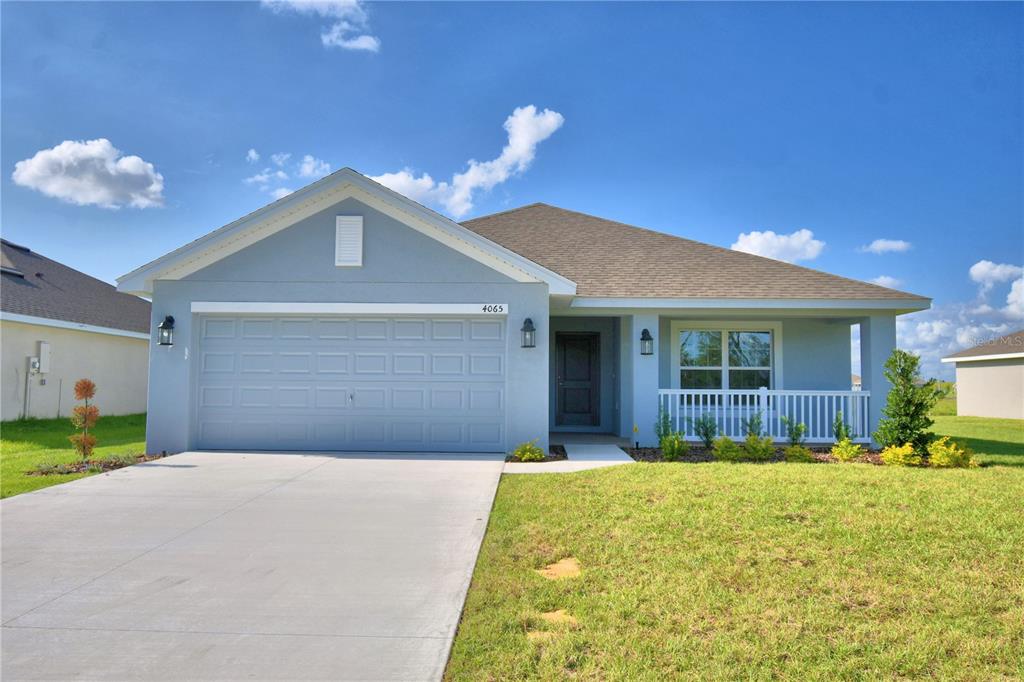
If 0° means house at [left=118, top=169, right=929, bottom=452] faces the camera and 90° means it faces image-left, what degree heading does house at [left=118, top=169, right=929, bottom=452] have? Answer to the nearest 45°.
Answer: approximately 0°

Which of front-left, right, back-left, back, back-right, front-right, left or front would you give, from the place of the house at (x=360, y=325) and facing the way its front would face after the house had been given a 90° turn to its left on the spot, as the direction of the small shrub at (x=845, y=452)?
front

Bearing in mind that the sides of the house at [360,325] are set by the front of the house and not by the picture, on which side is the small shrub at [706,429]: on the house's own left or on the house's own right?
on the house's own left

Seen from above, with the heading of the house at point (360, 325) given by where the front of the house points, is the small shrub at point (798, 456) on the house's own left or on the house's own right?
on the house's own left

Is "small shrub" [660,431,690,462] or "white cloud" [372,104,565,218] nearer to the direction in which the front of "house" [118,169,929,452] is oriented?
the small shrub

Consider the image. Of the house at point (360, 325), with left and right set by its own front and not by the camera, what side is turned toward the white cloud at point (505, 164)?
back

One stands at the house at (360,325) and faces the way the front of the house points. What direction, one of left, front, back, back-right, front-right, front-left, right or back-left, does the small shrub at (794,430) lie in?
left

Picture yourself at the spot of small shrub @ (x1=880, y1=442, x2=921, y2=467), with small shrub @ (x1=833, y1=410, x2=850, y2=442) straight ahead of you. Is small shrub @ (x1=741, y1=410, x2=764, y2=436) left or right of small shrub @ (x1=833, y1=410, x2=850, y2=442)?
left

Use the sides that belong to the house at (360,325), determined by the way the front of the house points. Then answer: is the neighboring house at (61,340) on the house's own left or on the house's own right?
on the house's own right

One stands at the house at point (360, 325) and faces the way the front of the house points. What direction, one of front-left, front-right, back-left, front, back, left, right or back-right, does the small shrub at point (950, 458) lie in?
left

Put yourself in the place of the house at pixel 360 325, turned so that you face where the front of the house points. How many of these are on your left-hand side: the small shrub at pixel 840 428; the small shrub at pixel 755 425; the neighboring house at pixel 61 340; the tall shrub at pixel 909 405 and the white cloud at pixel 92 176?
3

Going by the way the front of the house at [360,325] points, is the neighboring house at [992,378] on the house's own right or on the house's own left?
on the house's own left

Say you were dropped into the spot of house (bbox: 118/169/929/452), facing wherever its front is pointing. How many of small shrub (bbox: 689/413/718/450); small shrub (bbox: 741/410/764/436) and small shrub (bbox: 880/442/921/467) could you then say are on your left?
3

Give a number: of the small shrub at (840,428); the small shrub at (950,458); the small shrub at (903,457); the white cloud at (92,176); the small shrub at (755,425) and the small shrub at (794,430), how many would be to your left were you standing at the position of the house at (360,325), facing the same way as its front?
5
